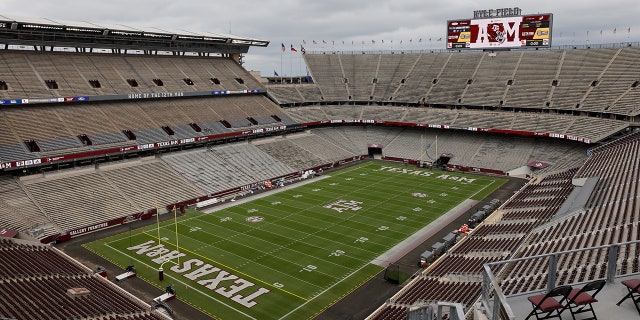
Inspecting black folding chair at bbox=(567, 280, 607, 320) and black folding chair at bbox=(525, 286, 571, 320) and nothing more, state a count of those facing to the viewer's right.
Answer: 0

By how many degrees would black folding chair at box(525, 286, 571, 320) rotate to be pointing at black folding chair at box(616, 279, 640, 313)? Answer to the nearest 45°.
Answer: approximately 90° to its right

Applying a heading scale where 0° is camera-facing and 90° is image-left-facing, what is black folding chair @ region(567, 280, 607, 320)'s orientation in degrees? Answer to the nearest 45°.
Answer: approximately 135°

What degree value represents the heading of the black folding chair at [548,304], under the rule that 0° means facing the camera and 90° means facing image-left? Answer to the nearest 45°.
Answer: approximately 135°
